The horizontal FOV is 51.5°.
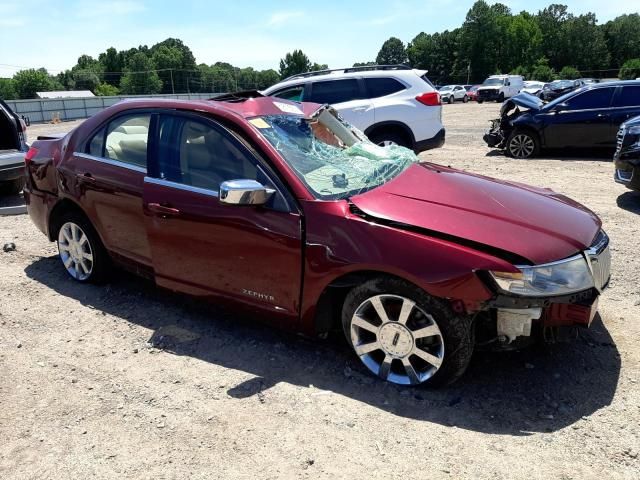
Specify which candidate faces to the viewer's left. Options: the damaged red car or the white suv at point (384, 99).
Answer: the white suv

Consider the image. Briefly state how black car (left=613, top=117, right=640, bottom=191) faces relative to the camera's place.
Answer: facing the viewer and to the left of the viewer

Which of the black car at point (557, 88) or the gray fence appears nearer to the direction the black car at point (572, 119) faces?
the gray fence

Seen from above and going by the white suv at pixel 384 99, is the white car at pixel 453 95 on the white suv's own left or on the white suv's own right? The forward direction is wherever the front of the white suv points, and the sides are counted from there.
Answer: on the white suv's own right

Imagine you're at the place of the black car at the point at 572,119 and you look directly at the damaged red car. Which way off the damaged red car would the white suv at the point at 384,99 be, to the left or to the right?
right

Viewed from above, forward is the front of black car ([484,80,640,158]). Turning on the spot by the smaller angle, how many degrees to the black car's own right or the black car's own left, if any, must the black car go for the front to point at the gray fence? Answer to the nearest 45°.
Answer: approximately 45° to the black car's own right

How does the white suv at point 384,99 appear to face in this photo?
to the viewer's left

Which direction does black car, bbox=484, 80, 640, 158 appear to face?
to the viewer's left

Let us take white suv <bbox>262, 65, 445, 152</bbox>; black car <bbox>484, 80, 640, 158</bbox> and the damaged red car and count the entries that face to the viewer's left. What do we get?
2

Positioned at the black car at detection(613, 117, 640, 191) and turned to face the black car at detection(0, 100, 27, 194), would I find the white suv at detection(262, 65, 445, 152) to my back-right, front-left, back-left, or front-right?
front-right

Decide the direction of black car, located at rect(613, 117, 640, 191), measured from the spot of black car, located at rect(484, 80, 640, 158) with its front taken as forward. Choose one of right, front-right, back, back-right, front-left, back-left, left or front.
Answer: left

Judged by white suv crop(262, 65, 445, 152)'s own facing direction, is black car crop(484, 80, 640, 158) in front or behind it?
behind

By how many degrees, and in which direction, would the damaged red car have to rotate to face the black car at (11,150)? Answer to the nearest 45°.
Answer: approximately 180°
